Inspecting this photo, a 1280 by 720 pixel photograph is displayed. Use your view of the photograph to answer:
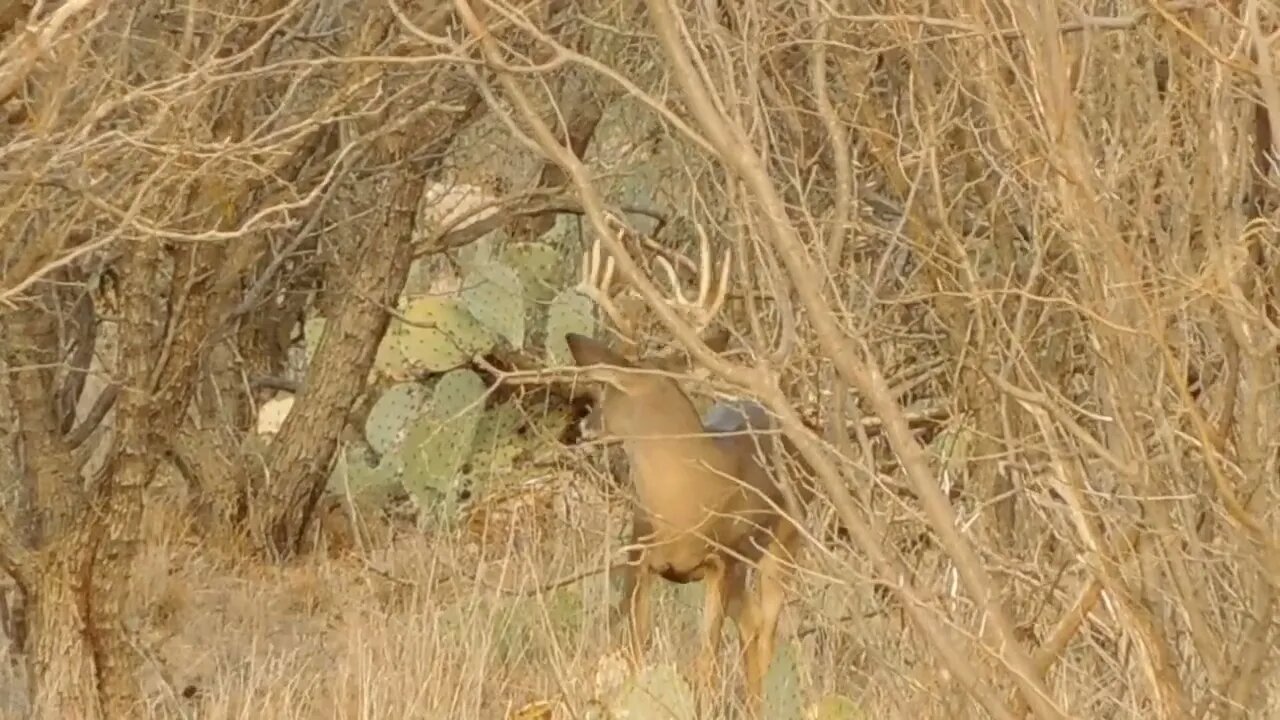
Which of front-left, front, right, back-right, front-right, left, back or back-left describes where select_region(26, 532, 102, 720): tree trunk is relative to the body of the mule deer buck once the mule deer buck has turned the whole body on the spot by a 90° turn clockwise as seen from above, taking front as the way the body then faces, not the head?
front-left

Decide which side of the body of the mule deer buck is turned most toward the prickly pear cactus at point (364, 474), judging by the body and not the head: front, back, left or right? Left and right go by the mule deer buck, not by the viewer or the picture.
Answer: right

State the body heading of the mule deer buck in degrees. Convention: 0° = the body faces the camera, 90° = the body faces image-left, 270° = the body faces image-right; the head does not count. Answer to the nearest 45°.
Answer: approximately 45°
